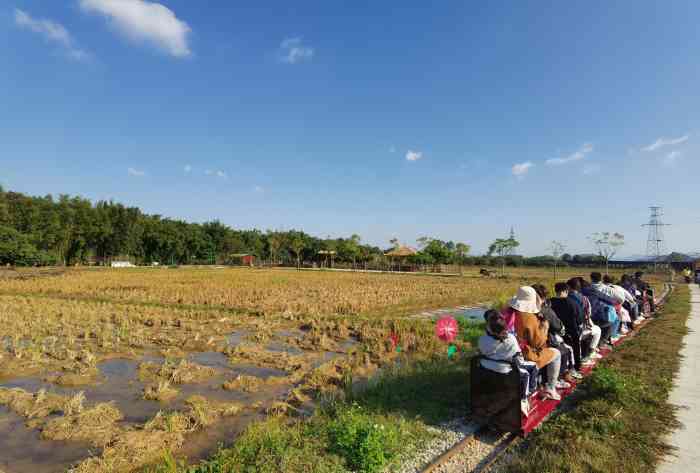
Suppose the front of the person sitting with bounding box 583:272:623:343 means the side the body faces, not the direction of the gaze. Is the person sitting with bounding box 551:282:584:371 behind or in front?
behind

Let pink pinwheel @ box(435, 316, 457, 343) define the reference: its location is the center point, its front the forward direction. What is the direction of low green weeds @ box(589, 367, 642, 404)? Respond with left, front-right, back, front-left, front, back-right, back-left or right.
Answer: front-left

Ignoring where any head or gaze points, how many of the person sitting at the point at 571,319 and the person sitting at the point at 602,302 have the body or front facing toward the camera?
0

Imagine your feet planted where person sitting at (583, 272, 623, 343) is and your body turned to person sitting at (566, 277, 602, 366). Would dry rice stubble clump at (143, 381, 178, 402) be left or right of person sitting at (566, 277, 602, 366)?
right

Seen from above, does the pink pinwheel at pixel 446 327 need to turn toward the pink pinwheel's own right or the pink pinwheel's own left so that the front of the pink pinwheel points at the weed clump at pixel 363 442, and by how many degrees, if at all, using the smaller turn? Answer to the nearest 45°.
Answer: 0° — it already faces it

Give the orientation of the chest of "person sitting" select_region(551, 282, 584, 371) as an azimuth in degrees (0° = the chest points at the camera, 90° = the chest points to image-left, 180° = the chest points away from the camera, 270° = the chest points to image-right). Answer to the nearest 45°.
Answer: approximately 225°
